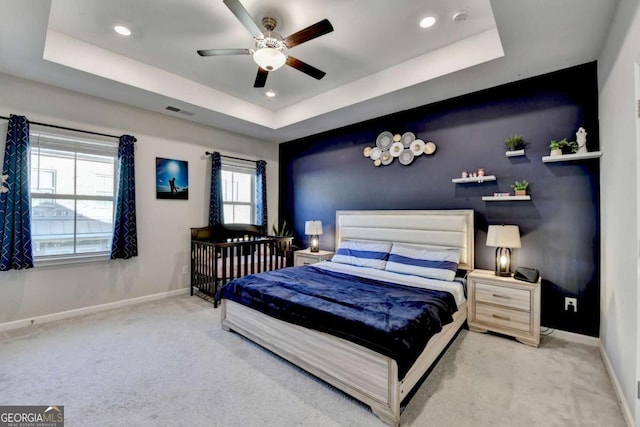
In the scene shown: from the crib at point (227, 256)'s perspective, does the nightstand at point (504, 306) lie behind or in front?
in front

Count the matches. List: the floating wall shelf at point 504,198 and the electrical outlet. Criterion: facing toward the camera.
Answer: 2

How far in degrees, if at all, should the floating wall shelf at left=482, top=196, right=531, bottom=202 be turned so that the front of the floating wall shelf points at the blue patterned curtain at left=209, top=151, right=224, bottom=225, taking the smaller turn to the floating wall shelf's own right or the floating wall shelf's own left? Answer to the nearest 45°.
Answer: approximately 90° to the floating wall shelf's own right

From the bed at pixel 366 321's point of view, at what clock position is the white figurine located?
The white figurine is roughly at 7 o'clock from the bed.

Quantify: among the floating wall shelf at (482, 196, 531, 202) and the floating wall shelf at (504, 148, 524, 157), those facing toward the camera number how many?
2

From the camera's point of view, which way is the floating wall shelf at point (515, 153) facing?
toward the camera

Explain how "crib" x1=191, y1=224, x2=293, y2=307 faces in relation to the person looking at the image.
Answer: facing the viewer and to the right of the viewer

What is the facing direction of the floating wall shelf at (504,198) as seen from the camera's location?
facing the viewer

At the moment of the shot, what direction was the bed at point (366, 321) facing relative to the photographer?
facing the viewer and to the left of the viewer

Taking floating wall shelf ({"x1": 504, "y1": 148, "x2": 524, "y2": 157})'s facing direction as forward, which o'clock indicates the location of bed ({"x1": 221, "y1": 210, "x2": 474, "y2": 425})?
The bed is roughly at 1 o'clock from the floating wall shelf.

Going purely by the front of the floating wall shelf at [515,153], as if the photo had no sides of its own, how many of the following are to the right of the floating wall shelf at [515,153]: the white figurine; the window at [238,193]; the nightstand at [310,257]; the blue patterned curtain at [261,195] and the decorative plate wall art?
4

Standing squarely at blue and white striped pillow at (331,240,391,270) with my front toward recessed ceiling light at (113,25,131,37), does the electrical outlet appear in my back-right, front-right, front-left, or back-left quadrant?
back-left
